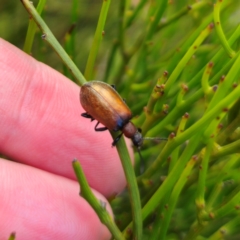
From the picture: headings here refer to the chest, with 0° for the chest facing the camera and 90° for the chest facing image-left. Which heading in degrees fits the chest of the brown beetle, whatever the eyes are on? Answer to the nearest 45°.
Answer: approximately 315°
